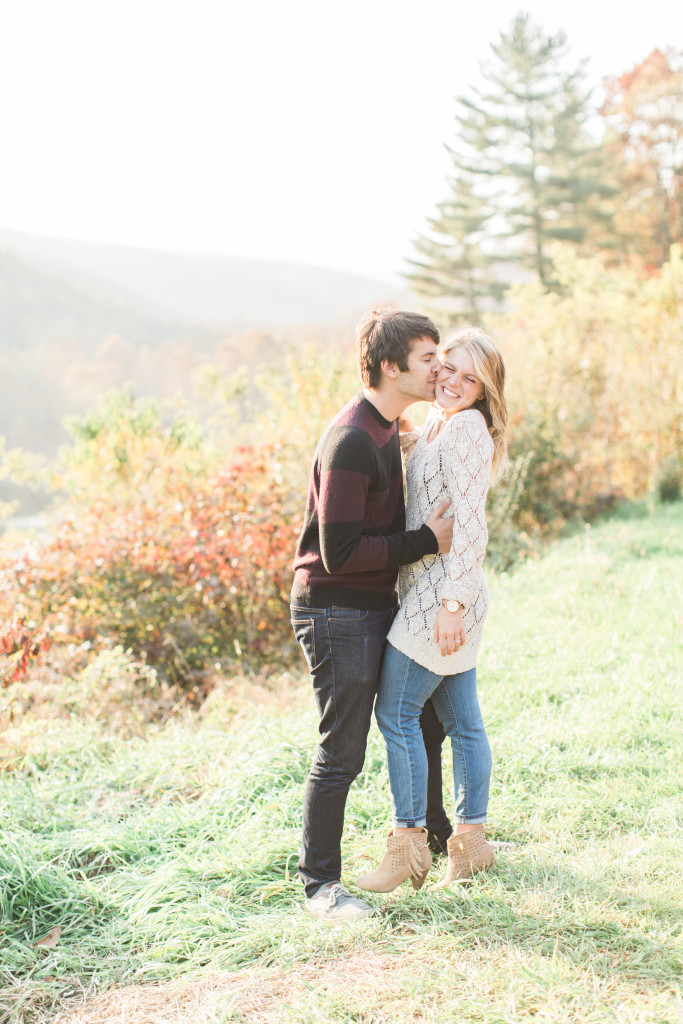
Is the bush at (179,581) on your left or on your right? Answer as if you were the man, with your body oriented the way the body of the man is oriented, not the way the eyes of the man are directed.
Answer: on your left

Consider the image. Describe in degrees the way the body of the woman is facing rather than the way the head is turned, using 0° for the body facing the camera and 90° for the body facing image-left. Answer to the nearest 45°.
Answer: approximately 45°

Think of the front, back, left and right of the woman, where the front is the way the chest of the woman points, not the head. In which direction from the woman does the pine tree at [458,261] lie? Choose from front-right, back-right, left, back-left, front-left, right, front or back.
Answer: back-right

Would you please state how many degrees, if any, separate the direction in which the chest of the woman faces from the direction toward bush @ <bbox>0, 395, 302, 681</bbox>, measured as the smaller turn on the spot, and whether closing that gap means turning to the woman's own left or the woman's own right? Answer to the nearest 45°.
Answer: approximately 90° to the woman's own right

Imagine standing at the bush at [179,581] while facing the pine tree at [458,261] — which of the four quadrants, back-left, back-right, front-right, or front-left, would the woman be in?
back-right

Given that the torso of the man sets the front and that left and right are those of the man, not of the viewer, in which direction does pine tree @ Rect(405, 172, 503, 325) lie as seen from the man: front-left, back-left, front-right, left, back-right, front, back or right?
left

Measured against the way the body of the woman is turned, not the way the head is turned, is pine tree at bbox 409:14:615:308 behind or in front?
behind

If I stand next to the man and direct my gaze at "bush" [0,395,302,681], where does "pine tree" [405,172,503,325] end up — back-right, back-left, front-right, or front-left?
front-right

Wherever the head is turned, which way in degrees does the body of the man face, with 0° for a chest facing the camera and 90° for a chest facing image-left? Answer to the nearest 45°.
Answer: approximately 270°

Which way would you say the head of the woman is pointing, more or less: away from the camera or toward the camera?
toward the camera

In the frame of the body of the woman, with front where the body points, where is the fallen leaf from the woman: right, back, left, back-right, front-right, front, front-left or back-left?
front-right

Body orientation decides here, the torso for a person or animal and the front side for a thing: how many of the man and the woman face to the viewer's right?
1
